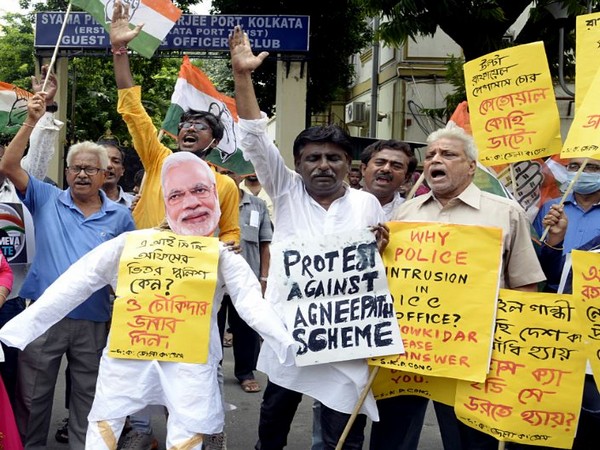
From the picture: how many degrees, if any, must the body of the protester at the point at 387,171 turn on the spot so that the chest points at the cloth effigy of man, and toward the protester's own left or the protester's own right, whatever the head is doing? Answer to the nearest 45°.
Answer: approximately 45° to the protester's own right

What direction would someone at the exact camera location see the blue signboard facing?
facing the viewer

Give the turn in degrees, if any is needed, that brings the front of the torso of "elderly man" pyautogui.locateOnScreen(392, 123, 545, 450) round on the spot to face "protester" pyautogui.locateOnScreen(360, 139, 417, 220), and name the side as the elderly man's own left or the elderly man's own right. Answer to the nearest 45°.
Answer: approximately 90° to the elderly man's own right

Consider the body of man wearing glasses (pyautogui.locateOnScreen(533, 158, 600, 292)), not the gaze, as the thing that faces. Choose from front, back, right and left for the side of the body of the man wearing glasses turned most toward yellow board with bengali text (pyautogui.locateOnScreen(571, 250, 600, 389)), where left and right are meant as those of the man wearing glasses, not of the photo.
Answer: front

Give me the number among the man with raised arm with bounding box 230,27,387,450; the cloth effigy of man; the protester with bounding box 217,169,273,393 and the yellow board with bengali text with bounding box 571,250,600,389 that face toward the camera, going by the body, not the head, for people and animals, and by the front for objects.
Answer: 4

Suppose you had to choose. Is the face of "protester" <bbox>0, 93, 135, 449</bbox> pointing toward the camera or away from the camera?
toward the camera

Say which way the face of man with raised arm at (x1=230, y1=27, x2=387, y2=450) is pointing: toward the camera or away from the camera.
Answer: toward the camera

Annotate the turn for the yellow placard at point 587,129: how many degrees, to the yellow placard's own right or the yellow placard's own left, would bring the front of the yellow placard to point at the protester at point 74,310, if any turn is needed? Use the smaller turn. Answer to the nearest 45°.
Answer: approximately 90° to the yellow placard's own right

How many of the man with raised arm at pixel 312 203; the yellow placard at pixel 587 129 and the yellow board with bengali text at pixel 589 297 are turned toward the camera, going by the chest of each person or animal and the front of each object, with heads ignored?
3

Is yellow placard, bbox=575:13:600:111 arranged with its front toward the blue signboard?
no

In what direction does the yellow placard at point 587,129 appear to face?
toward the camera

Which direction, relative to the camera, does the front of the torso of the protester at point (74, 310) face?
toward the camera

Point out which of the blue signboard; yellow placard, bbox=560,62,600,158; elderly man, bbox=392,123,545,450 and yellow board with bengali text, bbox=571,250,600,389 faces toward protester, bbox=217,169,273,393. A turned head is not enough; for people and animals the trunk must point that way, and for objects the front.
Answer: the blue signboard

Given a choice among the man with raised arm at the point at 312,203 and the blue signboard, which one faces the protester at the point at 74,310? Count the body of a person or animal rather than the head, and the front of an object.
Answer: the blue signboard

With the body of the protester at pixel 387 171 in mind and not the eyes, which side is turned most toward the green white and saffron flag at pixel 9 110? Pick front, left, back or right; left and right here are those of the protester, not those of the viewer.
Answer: right
